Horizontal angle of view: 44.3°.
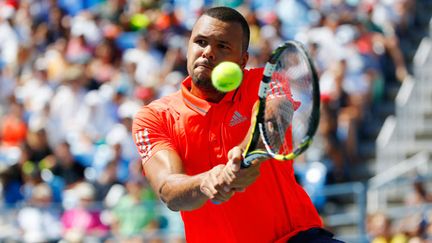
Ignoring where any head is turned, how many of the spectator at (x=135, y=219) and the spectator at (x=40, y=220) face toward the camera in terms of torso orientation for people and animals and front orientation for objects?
2

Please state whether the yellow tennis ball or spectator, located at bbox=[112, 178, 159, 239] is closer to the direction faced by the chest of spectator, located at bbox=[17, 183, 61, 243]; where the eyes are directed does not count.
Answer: the yellow tennis ball

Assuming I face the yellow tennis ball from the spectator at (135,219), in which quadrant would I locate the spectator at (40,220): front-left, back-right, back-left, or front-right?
back-right

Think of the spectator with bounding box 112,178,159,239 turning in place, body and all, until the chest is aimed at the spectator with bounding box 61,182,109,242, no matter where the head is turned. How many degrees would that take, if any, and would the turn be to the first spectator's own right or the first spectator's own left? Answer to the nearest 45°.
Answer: approximately 135° to the first spectator's own right

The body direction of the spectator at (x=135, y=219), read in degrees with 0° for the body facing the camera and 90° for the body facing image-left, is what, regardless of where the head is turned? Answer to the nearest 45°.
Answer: approximately 0°

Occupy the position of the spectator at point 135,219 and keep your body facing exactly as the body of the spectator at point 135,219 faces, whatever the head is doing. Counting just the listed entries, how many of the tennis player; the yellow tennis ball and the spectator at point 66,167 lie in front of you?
2

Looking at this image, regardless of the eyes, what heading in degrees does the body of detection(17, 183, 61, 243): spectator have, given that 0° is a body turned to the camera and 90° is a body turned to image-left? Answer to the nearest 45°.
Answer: approximately 0°
